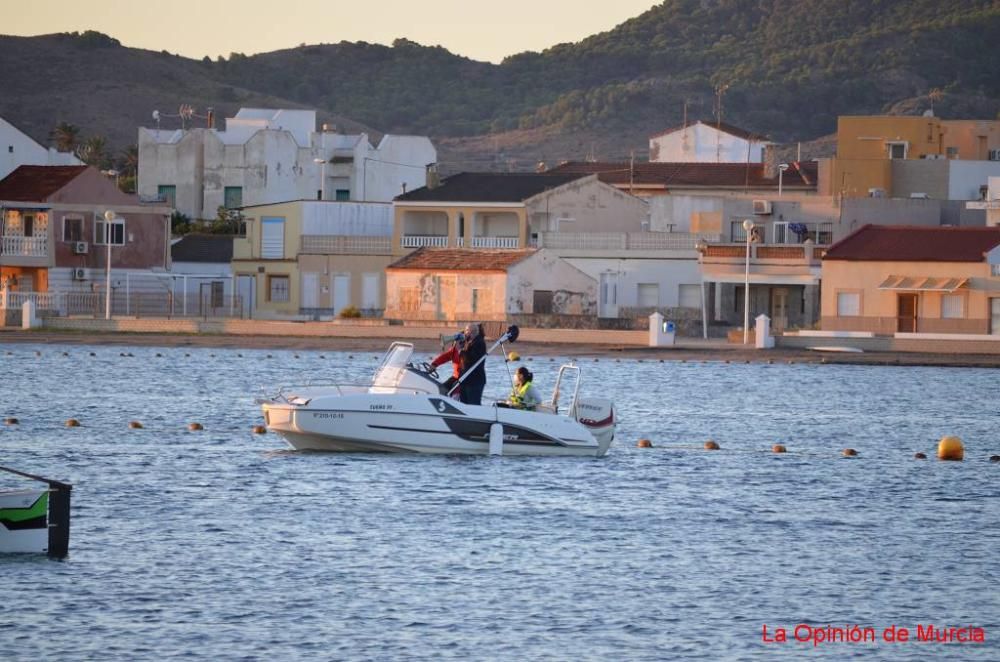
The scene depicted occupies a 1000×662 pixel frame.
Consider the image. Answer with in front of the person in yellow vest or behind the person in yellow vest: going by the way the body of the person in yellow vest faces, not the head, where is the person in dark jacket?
in front

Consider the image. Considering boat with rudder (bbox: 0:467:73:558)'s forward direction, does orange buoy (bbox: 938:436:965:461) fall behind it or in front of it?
behind

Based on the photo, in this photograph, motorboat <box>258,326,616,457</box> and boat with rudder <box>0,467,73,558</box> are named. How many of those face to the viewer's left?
2

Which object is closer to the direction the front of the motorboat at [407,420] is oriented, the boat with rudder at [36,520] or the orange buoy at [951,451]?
the boat with rudder

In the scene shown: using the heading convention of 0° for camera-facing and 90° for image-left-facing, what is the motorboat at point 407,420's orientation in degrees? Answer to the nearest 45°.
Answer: approximately 90°

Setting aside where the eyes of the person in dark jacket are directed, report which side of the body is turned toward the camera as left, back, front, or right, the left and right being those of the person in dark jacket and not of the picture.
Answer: left

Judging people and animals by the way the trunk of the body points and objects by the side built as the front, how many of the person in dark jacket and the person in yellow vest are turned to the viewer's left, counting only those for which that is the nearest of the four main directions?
2

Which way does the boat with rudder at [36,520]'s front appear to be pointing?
to the viewer's left

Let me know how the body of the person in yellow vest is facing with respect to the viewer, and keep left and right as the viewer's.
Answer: facing to the left of the viewer

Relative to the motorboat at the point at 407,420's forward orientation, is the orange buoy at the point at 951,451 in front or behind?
behind
